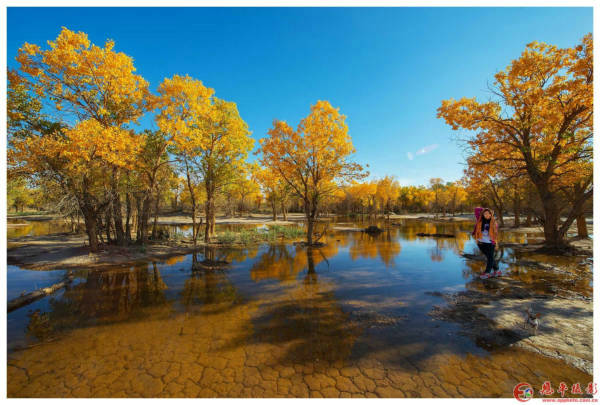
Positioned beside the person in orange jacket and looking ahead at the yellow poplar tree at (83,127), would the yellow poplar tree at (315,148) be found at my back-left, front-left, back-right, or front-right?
front-right

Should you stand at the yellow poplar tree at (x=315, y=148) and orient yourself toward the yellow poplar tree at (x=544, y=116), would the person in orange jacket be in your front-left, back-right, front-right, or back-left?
front-right

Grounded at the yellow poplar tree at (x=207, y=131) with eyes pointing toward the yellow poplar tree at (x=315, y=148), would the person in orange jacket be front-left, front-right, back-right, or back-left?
front-right

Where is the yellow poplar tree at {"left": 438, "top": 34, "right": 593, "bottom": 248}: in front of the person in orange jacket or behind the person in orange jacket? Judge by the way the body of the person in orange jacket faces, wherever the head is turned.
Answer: behind

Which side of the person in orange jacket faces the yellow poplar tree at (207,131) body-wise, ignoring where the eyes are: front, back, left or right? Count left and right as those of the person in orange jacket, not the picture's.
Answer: right

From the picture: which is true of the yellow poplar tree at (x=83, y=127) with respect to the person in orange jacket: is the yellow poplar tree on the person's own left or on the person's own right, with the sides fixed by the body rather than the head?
on the person's own right

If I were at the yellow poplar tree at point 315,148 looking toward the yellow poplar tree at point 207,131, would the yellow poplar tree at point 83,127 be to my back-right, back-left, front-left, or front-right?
front-left

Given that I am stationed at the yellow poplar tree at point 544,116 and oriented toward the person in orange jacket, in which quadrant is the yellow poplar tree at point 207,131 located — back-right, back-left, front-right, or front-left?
front-right

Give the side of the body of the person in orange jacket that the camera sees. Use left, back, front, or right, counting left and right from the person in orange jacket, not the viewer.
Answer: front

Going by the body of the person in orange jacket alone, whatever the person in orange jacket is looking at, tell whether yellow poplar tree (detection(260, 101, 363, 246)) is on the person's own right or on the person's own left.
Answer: on the person's own right
